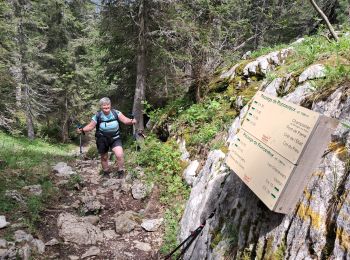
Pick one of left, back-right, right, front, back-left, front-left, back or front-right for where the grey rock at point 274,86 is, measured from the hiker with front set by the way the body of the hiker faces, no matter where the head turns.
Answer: front-left

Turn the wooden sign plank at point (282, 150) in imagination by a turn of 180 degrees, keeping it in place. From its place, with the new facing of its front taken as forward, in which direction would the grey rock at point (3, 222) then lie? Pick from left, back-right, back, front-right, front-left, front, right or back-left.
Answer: back-left

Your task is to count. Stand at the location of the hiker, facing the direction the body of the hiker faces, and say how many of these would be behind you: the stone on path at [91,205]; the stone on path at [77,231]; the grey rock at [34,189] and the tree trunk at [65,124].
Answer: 1

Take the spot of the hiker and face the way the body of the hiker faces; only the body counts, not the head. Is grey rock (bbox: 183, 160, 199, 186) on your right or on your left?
on your left

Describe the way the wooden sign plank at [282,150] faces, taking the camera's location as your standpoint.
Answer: facing the viewer and to the left of the viewer

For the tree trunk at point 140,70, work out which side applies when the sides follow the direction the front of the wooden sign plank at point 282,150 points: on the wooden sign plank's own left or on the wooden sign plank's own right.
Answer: on the wooden sign plank's own right

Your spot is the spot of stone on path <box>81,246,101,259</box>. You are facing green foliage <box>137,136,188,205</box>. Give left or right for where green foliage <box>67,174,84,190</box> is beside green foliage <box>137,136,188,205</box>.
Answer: left

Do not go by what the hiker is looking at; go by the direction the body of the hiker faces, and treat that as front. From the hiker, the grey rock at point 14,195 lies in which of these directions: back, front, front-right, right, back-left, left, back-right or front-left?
front-right

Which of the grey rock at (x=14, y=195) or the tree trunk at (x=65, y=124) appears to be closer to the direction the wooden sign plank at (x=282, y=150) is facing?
the grey rock

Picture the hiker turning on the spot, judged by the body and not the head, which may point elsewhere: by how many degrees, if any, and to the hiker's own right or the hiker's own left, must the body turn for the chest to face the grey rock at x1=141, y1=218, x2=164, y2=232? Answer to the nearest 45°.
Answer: approximately 45° to the hiker's own left

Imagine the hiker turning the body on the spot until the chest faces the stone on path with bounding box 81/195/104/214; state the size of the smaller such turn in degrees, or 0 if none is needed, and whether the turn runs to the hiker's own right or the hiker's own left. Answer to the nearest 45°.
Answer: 0° — they already face it

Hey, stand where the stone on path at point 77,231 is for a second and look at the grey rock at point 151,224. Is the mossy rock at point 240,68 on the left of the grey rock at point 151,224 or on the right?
left

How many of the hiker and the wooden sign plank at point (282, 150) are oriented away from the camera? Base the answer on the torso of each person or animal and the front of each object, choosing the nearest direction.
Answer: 0

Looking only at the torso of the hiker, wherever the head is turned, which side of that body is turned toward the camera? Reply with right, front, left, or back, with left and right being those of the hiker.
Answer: front
